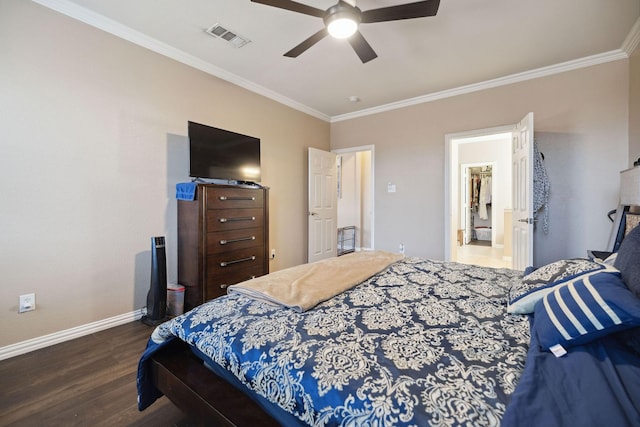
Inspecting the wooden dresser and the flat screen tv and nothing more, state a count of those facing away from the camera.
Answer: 0

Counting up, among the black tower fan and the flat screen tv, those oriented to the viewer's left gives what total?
0

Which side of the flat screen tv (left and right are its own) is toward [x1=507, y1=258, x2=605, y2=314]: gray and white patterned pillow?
front

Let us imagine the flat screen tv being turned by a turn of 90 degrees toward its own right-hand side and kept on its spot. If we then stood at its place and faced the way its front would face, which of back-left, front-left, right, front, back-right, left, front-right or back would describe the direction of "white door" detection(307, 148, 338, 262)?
back

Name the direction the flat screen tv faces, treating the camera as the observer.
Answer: facing the viewer and to the right of the viewer

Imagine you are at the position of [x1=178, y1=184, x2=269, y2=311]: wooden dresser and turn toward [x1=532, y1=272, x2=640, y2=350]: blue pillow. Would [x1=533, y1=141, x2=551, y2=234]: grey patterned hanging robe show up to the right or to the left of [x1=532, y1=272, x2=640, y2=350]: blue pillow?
left

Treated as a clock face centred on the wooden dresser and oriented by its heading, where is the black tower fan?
The black tower fan is roughly at 4 o'clock from the wooden dresser.

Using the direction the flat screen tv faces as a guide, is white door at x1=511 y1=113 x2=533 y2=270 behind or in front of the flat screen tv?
in front

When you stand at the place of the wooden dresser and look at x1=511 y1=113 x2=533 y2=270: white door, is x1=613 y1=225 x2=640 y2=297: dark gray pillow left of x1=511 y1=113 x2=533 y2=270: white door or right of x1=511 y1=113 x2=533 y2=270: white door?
right

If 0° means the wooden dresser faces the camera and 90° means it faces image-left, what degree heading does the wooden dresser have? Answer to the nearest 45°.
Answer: approximately 315°

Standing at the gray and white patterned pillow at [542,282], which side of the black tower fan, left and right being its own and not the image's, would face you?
front

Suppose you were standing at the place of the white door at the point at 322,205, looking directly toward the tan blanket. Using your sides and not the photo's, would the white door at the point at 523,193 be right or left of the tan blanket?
left

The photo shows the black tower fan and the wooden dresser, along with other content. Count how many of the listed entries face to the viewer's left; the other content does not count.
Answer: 0
